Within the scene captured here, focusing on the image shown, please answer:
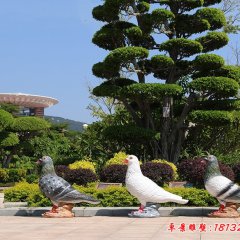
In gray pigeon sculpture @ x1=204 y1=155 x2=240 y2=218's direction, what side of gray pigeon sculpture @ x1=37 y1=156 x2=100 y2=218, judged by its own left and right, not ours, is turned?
back

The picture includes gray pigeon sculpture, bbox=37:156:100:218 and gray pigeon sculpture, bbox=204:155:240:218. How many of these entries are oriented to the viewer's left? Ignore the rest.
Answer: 2

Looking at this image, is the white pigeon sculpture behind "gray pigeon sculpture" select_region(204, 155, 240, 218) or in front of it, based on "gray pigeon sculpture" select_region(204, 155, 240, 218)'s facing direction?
in front

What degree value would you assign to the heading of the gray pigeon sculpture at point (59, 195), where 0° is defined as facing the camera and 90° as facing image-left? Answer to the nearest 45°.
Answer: approximately 90°

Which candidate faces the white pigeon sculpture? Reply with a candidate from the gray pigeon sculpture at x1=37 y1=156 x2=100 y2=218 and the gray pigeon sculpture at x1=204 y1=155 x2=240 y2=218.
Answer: the gray pigeon sculpture at x1=204 y1=155 x2=240 y2=218

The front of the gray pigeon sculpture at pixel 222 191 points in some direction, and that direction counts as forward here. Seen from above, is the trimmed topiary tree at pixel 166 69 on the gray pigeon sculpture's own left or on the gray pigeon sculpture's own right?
on the gray pigeon sculpture's own right

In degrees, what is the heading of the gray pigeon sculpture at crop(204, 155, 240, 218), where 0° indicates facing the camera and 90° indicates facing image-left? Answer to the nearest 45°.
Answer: approximately 90°

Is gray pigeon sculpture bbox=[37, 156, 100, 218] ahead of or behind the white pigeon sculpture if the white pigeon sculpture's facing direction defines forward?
ahead

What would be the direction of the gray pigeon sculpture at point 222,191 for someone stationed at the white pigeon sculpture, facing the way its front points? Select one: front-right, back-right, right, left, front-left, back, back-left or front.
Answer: back
